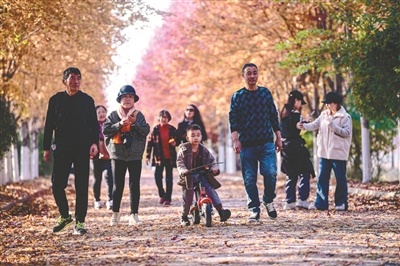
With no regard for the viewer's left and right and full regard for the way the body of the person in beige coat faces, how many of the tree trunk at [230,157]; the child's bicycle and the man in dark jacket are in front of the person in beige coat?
2

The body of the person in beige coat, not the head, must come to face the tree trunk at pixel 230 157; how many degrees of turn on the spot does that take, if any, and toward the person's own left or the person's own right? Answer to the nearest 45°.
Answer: approximately 135° to the person's own right

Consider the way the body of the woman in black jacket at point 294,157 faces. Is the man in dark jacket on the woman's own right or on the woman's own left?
on the woman's own right

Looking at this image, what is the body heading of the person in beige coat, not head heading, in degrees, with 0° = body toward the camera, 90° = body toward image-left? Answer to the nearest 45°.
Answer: approximately 45°

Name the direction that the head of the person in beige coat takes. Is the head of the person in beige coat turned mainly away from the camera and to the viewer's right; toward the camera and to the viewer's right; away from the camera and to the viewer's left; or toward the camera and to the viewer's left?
toward the camera and to the viewer's left
